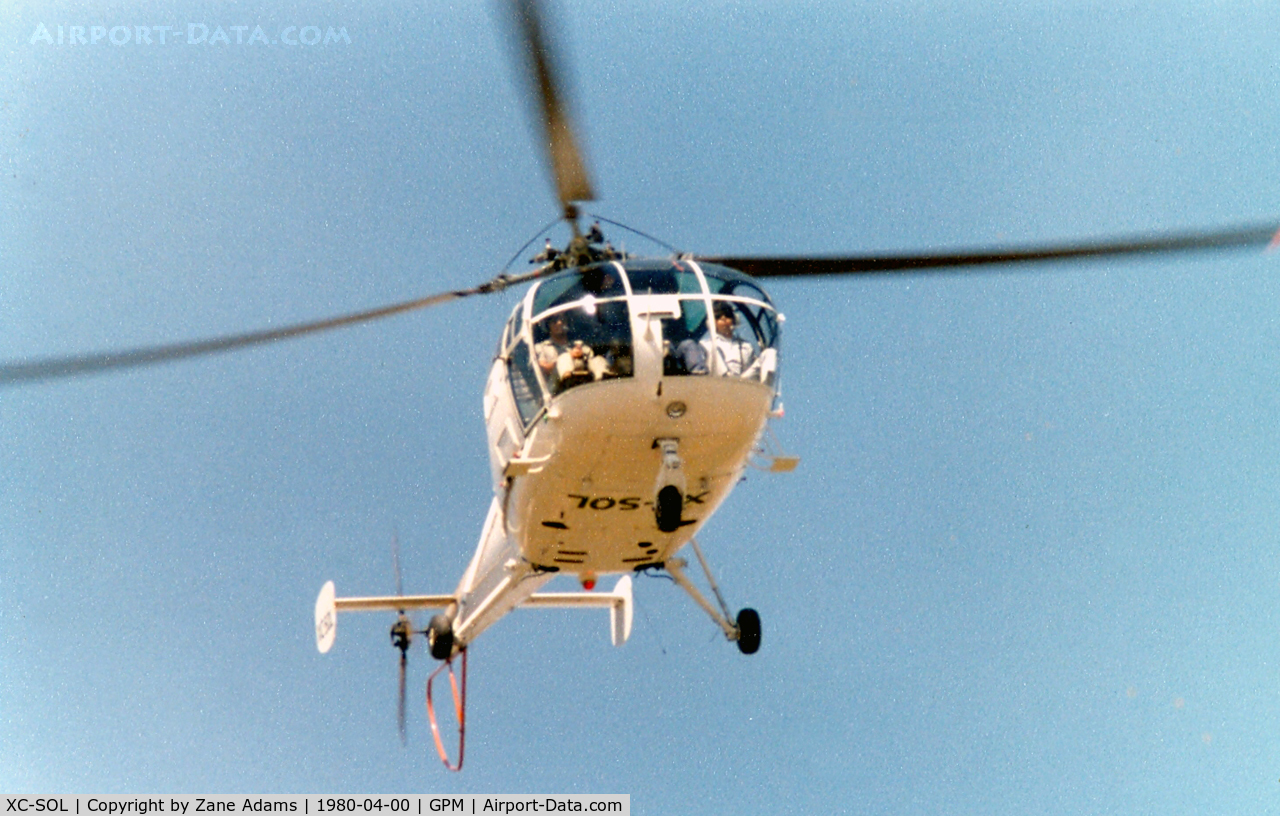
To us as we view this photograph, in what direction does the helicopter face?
facing the viewer
